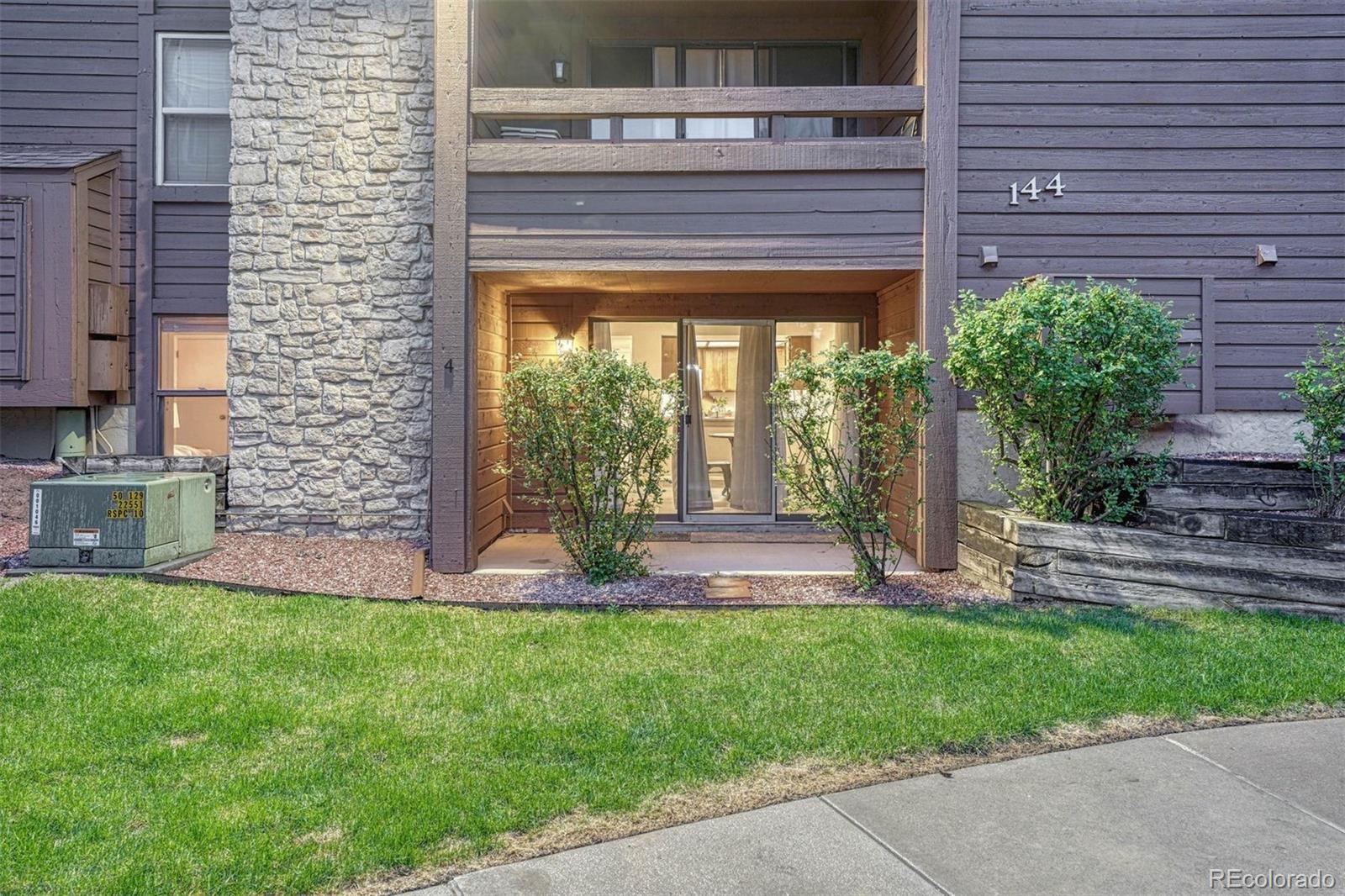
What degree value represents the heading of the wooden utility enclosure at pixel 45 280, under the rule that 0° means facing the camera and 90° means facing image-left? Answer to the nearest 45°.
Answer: approximately 0°

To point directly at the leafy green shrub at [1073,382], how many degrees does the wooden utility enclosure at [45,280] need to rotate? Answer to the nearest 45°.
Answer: approximately 45° to its left

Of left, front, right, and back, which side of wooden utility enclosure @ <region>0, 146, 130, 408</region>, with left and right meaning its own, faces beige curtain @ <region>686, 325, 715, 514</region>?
left

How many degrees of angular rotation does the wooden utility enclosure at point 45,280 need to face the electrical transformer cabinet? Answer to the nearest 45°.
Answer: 0° — it already faces it
